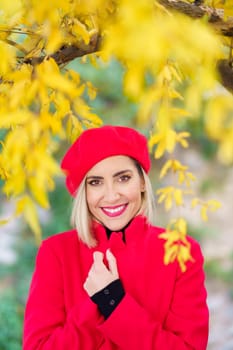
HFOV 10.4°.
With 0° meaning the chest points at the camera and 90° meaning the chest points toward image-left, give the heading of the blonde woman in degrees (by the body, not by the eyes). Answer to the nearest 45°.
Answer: approximately 0°
